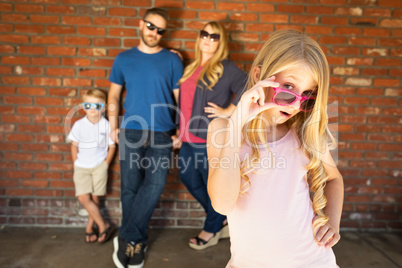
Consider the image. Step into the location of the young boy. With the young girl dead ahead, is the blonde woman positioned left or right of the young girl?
left

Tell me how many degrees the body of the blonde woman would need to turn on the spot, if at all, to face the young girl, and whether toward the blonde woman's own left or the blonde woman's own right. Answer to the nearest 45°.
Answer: approximately 45° to the blonde woman's own left

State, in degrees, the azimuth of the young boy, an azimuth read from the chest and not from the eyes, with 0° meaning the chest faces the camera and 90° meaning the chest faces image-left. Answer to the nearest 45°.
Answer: approximately 0°

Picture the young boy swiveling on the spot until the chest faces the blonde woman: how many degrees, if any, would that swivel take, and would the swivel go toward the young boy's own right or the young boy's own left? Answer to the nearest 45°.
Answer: approximately 90° to the young boy's own left

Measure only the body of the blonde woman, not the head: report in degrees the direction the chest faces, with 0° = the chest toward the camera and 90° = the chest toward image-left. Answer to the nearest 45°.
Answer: approximately 45°

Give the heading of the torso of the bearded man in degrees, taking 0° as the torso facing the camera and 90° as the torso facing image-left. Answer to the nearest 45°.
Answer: approximately 0°

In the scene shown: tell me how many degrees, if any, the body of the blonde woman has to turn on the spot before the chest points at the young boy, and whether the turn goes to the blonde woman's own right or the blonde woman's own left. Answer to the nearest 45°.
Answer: approximately 45° to the blonde woman's own right

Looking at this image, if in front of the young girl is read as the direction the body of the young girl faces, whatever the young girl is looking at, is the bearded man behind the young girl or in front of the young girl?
behind
